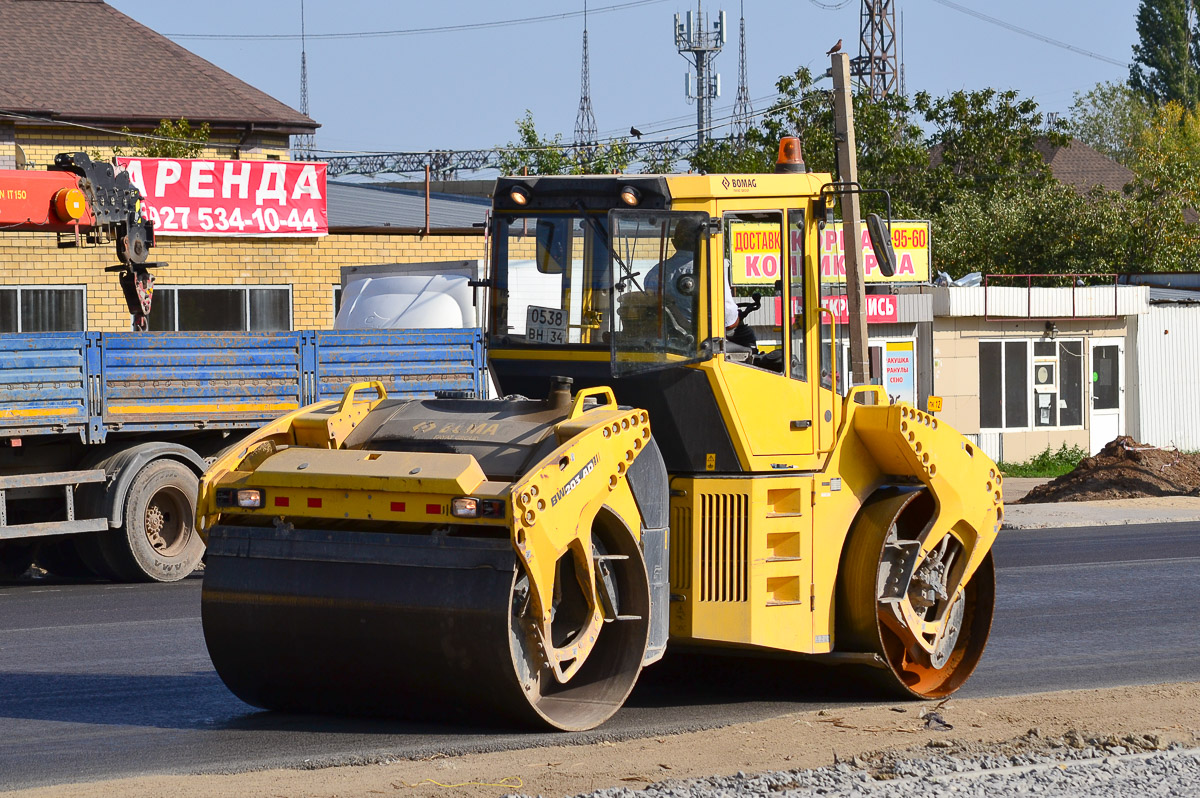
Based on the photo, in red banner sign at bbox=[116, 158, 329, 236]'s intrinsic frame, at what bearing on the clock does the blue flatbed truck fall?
The blue flatbed truck is roughly at 12 o'clock from the red banner sign.

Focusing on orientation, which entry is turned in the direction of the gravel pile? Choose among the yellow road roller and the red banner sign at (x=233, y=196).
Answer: the red banner sign

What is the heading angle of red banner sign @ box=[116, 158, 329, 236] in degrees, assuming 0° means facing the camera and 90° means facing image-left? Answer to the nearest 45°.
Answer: approximately 0°

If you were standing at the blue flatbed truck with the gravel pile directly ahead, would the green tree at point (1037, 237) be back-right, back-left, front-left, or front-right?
back-left

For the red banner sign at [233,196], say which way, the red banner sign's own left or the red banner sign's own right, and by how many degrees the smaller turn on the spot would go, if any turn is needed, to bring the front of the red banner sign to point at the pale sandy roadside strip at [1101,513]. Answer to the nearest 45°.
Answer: approximately 45° to the red banner sign's own left

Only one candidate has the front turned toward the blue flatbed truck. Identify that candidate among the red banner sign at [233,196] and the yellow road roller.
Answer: the red banner sign

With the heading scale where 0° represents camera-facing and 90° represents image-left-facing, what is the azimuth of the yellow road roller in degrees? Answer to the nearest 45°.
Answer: approximately 45°

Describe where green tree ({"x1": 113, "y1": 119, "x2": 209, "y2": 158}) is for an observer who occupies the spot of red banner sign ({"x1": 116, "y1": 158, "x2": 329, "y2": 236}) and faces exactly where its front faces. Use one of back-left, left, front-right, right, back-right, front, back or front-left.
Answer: back

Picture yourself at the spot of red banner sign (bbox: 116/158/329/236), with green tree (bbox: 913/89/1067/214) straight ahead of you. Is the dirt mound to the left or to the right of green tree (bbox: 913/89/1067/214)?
right

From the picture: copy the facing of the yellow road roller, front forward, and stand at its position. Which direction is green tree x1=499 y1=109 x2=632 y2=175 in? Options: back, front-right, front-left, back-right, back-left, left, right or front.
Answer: back-right

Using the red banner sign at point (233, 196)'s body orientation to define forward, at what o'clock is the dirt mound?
The dirt mound is roughly at 10 o'clock from the red banner sign.

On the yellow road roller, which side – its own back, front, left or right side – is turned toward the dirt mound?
back

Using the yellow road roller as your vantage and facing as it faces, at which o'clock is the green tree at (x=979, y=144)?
The green tree is roughly at 5 o'clock from the yellow road roller.
